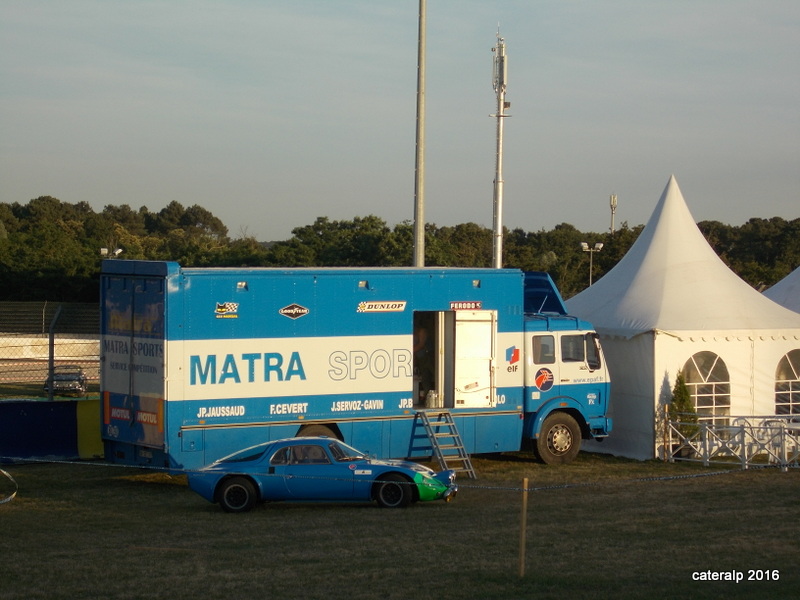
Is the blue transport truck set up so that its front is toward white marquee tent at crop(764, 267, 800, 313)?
yes

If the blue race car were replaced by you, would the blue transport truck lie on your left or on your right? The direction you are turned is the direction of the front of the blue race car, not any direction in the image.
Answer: on your left

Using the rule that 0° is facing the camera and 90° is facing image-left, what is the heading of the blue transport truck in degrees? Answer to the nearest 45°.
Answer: approximately 225°

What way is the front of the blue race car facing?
to the viewer's right

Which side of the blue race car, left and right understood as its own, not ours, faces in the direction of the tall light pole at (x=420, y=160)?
left

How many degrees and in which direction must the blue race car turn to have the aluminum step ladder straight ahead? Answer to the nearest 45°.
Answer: approximately 45° to its left

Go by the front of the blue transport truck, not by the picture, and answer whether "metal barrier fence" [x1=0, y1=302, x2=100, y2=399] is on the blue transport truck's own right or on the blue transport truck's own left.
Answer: on the blue transport truck's own left

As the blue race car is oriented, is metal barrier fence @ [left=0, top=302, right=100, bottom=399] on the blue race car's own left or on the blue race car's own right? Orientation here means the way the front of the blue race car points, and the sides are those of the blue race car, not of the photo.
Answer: on the blue race car's own left
